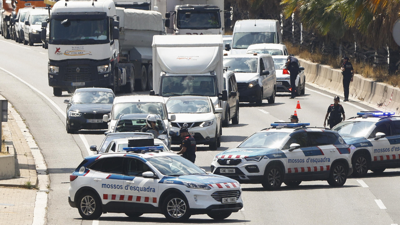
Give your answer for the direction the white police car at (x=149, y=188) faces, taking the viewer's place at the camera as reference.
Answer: facing the viewer and to the right of the viewer

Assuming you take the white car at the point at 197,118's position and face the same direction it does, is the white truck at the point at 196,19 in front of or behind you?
behind

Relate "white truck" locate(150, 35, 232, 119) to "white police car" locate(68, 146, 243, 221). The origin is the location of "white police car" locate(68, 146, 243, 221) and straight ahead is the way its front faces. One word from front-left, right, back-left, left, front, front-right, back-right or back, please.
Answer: back-left

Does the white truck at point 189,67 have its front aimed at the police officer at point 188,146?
yes

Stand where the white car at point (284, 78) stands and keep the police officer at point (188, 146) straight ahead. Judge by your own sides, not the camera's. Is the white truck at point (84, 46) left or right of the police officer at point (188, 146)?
right

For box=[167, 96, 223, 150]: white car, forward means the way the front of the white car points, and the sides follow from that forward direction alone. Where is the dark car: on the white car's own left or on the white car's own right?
on the white car's own right

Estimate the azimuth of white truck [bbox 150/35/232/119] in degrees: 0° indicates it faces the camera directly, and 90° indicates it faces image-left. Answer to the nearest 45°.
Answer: approximately 0°

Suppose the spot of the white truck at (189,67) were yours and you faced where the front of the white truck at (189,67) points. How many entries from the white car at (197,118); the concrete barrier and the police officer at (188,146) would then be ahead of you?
2

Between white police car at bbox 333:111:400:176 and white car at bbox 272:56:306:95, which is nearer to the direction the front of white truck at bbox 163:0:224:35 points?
the white police car

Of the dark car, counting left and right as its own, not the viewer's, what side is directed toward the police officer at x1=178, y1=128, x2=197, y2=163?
front

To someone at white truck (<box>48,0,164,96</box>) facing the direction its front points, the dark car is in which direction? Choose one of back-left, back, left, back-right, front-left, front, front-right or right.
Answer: front

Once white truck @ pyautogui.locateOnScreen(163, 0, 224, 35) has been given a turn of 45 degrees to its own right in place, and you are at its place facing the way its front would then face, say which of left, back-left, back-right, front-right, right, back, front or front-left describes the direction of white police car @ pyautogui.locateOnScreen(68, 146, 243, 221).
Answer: front-left

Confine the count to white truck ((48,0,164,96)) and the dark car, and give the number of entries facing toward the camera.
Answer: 2

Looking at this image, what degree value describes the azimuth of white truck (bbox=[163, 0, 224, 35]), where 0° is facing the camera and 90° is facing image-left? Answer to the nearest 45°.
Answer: approximately 0°
